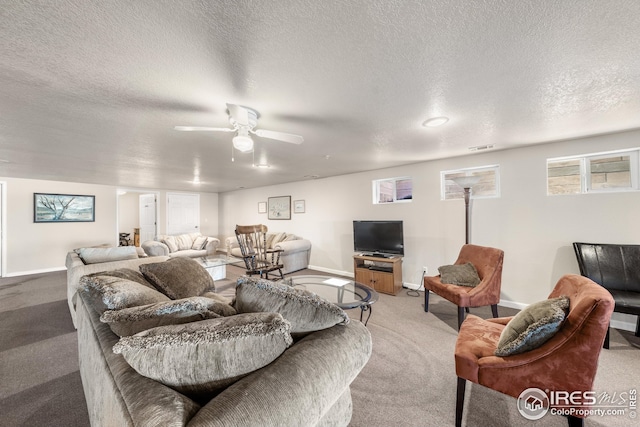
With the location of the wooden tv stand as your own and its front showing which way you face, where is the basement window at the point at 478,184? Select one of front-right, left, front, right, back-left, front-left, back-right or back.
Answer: back-left

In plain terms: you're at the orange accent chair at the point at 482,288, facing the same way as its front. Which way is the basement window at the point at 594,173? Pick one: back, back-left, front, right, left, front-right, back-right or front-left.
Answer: back

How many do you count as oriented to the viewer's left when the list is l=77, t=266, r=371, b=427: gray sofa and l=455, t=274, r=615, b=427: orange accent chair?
1

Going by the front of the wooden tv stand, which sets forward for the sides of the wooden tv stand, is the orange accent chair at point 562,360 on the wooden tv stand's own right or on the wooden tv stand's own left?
on the wooden tv stand's own left

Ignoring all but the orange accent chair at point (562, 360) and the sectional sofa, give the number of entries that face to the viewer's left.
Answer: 1

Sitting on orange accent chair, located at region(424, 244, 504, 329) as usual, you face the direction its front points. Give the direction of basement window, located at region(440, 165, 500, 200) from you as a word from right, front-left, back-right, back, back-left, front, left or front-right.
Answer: back-right

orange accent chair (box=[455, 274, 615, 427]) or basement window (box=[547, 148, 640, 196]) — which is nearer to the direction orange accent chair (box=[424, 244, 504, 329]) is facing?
the orange accent chair

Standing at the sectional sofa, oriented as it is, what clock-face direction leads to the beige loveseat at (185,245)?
The beige loveseat is roughly at 10 o'clock from the sectional sofa.

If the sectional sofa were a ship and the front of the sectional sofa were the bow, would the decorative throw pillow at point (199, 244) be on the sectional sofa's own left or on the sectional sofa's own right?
on the sectional sofa's own left

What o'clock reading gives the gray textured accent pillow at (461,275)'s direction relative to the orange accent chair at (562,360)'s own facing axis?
The gray textured accent pillow is roughly at 2 o'clock from the orange accent chair.

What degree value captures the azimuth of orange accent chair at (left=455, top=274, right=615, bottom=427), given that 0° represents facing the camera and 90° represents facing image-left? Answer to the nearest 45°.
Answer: approximately 90°

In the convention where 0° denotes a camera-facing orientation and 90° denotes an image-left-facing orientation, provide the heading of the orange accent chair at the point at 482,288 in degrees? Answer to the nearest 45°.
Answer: approximately 45°
